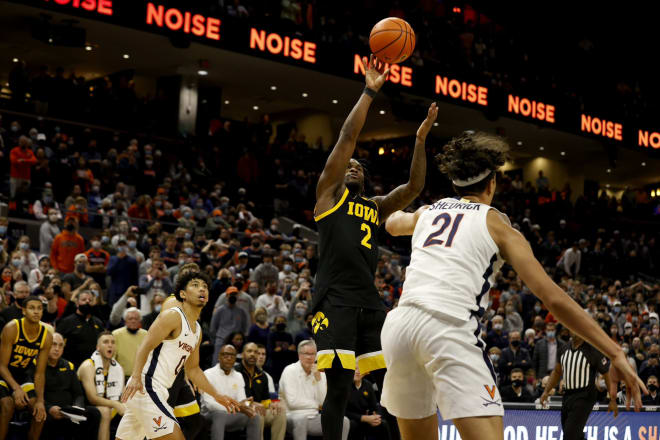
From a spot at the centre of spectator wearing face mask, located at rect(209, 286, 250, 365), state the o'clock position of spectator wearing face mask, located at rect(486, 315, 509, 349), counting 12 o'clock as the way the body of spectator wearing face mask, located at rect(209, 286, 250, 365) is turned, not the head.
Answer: spectator wearing face mask, located at rect(486, 315, 509, 349) is roughly at 8 o'clock from spectator wearing face mask, located at rect(209, 286, 250, 365).

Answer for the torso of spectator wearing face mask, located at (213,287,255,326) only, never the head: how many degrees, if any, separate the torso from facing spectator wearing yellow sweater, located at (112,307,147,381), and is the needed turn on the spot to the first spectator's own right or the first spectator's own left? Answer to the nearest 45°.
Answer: approximately 45° to the first spectator's own right

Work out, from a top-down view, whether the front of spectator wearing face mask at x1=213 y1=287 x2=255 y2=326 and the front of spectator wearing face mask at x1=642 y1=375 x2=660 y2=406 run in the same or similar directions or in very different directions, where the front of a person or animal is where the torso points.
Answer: same or similar directions

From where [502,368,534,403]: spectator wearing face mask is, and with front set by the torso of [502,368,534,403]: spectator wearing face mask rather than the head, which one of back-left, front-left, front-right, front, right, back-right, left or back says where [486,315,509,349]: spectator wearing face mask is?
back

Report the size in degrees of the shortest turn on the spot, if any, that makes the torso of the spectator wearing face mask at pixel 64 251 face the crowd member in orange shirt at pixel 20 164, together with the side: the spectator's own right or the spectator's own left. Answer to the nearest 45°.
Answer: approximately 180°

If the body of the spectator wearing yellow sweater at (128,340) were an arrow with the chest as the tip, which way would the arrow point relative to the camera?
toward the camera

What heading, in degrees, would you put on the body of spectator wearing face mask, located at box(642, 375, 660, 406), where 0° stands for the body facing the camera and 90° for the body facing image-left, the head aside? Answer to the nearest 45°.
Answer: approximately 0°

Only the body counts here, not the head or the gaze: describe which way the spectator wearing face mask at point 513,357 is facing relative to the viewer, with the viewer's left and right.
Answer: facing the viewer

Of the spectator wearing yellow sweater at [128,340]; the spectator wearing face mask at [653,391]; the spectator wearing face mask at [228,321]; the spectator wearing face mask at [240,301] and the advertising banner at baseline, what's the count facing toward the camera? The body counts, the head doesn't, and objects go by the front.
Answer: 5

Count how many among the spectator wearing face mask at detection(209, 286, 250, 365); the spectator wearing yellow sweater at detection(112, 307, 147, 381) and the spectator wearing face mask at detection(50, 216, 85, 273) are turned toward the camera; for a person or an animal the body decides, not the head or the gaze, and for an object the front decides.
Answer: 3

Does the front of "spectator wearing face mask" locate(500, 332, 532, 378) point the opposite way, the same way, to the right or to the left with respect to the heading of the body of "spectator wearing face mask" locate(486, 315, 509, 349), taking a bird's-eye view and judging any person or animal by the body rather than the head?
the same way

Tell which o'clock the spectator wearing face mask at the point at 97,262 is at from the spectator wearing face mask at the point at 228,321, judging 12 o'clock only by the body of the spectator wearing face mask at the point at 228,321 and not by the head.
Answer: the spectator wearing face mask at the point at 97,262 is roughly at 4 o'clock from the spectator wearing face mask at the point at 228,321.

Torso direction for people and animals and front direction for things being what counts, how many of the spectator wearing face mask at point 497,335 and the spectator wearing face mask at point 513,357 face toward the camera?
2

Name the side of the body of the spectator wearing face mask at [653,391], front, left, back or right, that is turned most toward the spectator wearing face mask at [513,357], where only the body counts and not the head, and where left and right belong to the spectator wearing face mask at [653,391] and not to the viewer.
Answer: right

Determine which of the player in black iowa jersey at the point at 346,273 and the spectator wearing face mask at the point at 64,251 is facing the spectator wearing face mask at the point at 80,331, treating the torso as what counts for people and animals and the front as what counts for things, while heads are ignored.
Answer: the spectator wearing face mask at the point at 64,251

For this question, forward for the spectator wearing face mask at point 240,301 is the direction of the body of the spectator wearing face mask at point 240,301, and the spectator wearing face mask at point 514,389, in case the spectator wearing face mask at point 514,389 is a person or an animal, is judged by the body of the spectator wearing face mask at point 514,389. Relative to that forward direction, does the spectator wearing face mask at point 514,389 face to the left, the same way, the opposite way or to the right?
the same way

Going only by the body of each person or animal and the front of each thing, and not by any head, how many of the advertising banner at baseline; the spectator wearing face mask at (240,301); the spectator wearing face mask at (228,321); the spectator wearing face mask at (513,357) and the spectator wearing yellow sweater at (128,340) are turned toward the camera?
5

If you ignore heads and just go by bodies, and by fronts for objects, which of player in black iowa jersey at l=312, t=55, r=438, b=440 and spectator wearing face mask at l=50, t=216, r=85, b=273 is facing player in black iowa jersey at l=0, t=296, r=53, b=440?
the spectator wearing face mask

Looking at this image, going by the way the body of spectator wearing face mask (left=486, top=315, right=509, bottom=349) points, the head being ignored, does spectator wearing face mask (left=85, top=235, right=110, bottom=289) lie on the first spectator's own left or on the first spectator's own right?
on the first spectator's own right
